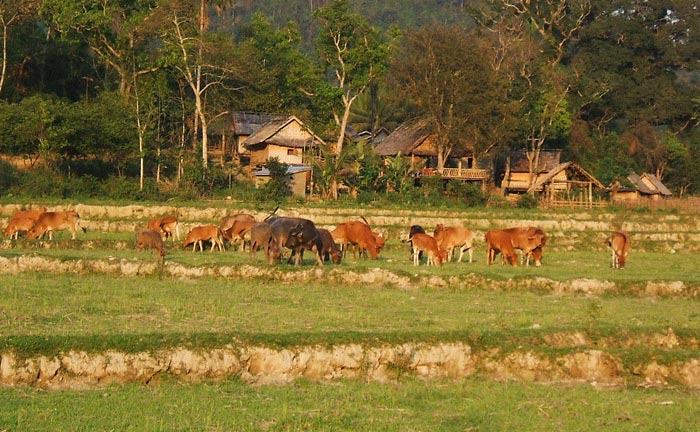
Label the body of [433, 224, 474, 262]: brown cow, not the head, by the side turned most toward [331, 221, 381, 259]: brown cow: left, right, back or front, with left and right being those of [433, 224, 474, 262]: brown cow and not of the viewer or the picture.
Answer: front

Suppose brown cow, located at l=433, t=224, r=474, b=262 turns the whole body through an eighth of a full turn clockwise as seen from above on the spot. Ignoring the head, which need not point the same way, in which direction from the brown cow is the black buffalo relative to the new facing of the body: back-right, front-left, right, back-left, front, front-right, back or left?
left

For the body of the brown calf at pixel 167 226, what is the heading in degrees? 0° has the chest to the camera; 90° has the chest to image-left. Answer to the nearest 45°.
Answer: approximately 90°

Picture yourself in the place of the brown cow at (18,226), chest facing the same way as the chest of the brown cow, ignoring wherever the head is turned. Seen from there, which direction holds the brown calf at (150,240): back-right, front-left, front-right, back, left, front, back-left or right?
back-left

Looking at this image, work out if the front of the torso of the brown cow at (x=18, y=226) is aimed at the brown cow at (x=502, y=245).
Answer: no

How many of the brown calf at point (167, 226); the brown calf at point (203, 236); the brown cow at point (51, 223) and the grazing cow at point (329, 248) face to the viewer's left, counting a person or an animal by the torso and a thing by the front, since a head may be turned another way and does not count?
3

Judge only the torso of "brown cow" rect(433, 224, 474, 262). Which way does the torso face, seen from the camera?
to the viewer's left

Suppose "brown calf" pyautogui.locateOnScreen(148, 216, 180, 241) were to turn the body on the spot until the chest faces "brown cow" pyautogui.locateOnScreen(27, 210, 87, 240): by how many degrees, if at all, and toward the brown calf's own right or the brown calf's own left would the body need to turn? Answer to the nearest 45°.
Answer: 0° — it already faces it

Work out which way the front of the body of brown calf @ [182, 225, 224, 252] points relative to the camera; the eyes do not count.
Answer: to the viewer's left

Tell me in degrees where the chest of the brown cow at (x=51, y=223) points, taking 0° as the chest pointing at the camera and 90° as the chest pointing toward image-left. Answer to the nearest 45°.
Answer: approximately 90°

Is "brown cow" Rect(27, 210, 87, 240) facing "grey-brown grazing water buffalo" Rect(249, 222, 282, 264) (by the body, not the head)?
no

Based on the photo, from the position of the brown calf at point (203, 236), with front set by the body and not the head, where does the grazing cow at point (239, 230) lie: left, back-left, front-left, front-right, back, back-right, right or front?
back

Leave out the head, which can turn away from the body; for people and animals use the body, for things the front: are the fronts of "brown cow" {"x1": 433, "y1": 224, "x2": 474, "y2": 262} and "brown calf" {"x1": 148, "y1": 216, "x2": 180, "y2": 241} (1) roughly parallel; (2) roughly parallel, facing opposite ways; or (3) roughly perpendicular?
roughly parallel

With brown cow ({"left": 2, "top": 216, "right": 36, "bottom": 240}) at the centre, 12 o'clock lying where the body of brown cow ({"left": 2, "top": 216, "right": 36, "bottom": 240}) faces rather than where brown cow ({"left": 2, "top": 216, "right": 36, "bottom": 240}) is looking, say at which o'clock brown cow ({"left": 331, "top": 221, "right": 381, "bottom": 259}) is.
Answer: brown cow ({"left": 331, "top": 221, "right": 381, "bottom": 259}) is roughly at 7 o'clock from brown cow ({"left": 2, "top": 216, "right": 36, "bottom": 240}).

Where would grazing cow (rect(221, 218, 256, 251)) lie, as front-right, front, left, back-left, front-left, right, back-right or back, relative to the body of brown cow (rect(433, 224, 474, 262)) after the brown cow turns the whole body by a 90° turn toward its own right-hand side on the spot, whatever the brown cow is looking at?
left

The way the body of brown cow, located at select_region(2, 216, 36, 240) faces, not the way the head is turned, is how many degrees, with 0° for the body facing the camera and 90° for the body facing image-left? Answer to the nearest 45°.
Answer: approximately 90°

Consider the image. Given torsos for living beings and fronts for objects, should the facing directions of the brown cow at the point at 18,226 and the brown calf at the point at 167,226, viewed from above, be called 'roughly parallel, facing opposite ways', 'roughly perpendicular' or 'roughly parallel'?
roughly parallel

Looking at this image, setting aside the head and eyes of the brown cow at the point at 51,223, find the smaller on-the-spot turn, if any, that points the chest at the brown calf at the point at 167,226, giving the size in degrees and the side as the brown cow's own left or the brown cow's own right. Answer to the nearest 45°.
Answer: approximately 180°
